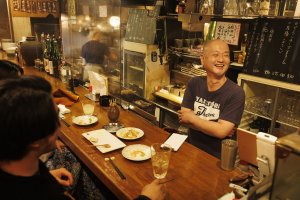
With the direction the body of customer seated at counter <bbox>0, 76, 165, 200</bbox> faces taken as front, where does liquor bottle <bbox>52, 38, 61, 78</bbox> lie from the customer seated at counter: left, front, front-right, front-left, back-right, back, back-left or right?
front-left

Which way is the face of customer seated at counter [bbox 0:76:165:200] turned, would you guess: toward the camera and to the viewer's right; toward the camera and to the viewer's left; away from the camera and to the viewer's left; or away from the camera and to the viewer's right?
away from the camera and to the viewer's right

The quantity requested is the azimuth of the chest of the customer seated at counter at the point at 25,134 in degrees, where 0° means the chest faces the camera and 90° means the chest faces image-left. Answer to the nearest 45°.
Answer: approximately 225°

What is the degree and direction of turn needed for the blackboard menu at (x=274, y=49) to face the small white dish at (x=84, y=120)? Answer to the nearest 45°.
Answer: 0° — it already faces it

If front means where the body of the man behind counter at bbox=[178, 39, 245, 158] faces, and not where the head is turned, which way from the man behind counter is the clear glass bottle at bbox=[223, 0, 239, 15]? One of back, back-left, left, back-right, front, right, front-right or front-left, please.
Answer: back-right

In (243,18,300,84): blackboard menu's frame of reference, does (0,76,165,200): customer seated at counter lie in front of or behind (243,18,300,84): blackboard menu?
in front

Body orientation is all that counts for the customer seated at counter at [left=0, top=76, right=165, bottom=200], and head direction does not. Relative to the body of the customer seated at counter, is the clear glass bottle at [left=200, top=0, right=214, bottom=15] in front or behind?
in front

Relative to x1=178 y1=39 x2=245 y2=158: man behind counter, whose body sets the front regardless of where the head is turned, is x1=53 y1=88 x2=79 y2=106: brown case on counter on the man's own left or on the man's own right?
on the man's own right

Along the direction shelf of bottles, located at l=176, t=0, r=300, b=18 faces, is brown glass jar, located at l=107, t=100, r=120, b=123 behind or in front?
in front
